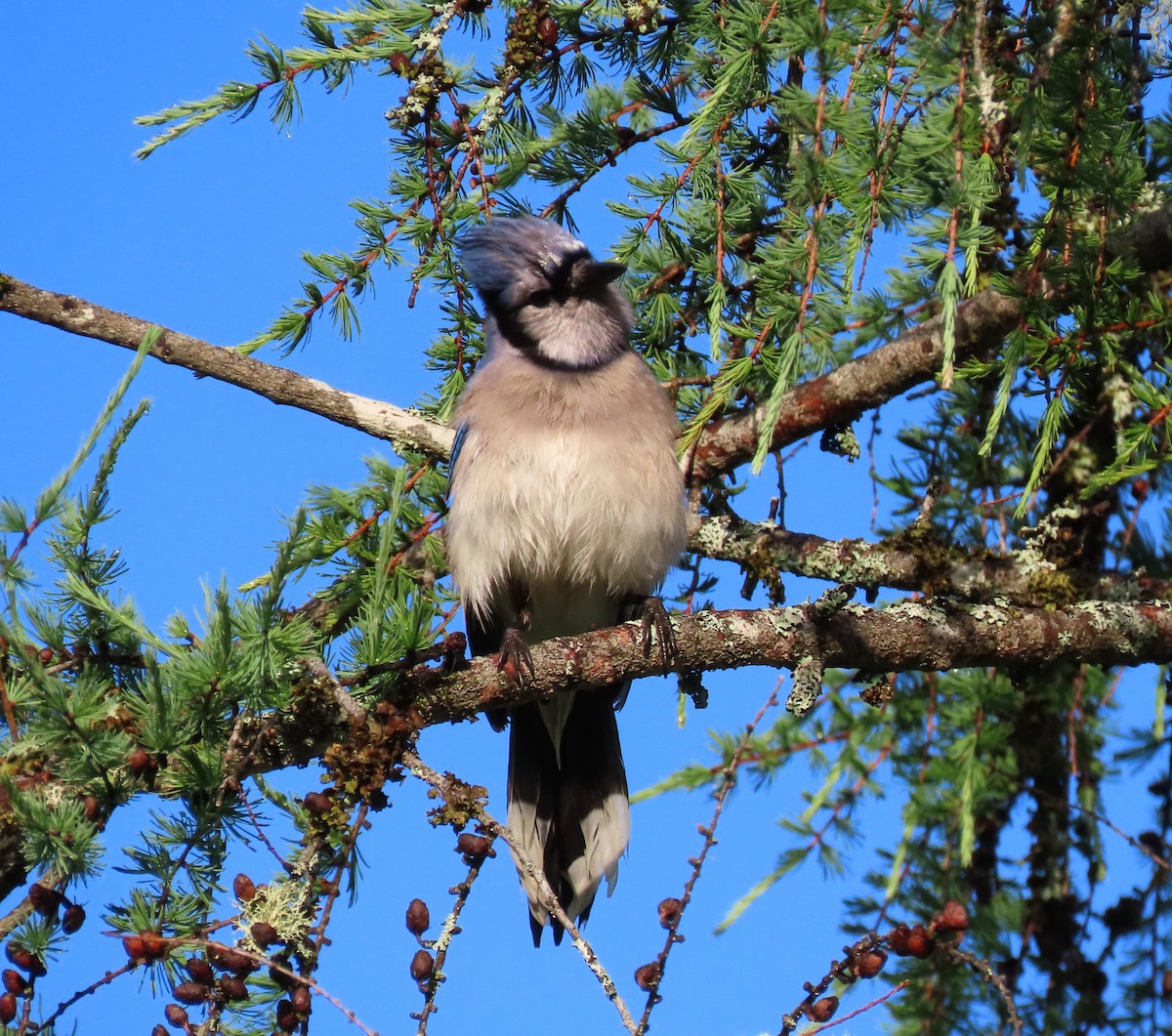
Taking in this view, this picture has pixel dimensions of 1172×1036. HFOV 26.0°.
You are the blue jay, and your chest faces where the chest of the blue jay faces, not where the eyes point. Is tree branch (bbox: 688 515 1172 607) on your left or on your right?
on your left

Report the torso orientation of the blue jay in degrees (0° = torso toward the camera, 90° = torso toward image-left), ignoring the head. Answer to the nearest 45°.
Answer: approximately 0°

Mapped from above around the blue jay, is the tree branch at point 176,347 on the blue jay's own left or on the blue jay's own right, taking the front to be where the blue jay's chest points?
on the blue jay's own right
